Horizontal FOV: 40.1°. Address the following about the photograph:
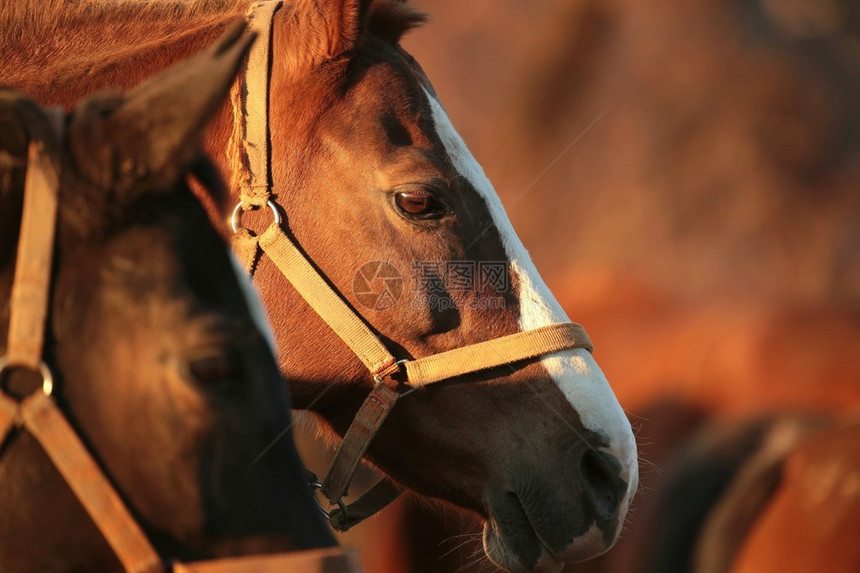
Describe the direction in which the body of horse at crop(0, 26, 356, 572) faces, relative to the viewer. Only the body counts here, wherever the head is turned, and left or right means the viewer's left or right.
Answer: facing to the right of the viewer

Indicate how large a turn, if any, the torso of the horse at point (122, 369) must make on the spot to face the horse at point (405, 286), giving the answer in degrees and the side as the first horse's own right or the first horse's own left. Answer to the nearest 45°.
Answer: approximately 45° to the first horse's own left

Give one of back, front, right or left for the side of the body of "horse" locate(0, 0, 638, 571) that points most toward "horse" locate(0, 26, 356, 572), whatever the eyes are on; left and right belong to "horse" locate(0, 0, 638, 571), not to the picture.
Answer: right

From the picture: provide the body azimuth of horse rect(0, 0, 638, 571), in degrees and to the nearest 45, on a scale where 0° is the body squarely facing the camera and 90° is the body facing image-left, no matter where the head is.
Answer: approximately 270°

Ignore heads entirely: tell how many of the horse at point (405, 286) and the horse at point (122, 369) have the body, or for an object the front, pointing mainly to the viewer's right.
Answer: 2
